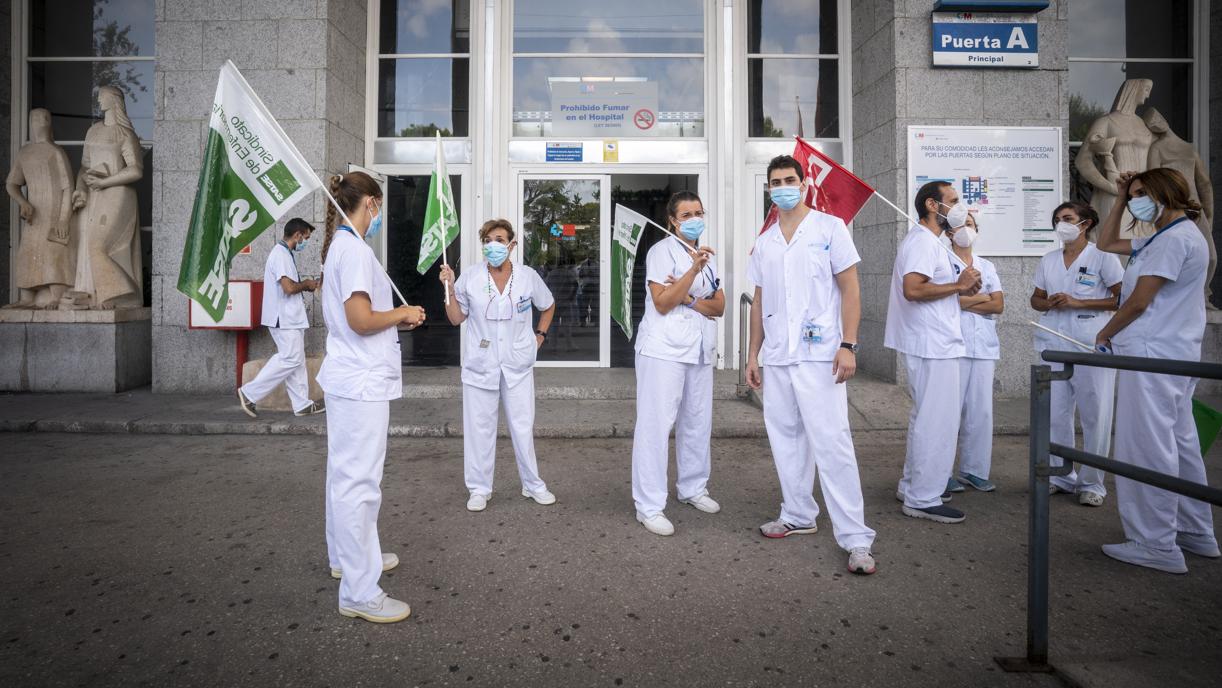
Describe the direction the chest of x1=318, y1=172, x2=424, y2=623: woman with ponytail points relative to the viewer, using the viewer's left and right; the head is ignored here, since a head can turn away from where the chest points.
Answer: facing to the right of the viewer

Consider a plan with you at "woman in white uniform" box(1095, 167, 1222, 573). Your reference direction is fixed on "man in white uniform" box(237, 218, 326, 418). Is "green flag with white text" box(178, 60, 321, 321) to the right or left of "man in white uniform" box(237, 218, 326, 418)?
left

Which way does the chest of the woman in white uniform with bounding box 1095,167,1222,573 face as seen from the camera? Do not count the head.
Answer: to the viewer's left

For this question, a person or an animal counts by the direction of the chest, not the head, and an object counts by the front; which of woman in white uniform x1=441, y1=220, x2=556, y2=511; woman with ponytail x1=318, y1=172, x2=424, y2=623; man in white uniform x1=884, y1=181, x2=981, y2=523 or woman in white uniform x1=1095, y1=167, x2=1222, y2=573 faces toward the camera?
woman in white uniform x1=441, y1=220, x2=556, y2=511

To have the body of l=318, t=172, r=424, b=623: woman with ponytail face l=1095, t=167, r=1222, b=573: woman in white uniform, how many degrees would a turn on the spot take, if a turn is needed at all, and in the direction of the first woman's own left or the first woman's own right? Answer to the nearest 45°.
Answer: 0° — they already face them

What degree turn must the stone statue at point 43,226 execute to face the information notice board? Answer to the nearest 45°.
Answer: approximately 45° to its left
